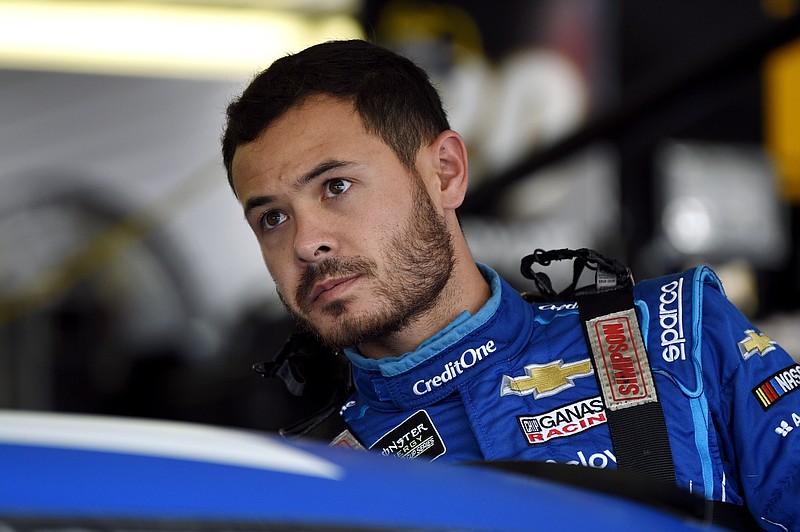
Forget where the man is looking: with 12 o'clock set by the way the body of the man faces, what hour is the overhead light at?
The overhead light is roughly at 4 o'clock from the man.

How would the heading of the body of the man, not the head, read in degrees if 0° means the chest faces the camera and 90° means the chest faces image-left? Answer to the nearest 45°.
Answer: approximately 45°
